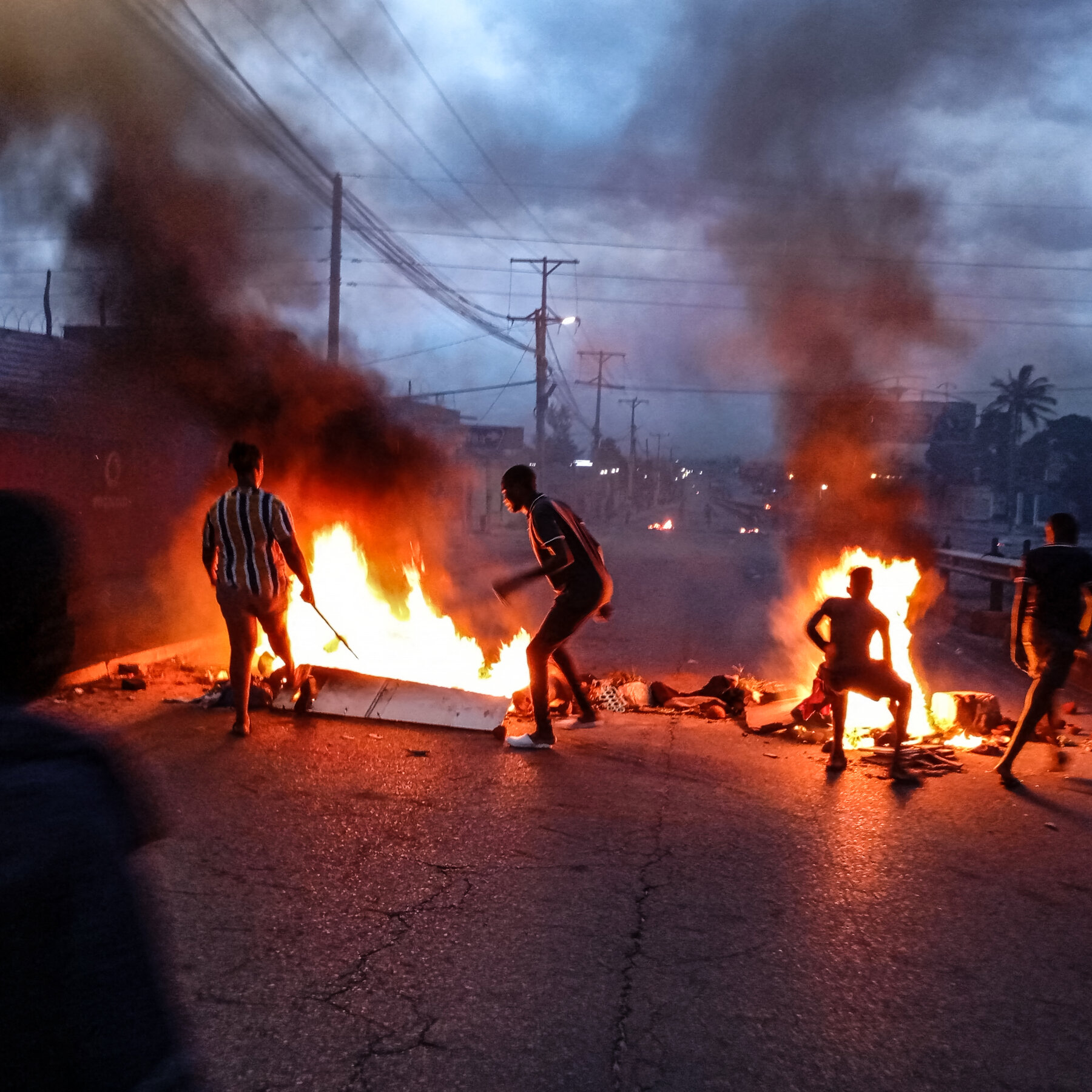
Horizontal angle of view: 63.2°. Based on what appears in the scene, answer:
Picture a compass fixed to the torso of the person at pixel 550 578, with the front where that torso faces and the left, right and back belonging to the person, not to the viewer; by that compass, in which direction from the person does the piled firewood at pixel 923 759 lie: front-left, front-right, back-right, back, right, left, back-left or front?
back

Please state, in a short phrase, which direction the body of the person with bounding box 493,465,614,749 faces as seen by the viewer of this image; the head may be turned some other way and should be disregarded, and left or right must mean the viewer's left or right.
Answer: facing to the left of the viewer

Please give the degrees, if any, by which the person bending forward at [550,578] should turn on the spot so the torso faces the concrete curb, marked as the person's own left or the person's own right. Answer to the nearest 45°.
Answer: approximately 45° to the person's own right

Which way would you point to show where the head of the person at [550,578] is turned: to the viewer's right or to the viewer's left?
to the viewer's left

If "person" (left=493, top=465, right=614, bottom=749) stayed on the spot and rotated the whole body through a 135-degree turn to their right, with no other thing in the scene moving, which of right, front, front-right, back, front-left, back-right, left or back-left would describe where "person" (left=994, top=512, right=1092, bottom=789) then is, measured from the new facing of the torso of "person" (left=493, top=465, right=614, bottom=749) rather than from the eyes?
front-right

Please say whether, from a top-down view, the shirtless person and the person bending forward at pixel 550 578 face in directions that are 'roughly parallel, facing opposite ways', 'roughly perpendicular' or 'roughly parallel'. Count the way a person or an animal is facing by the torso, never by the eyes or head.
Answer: roughly perpendicular

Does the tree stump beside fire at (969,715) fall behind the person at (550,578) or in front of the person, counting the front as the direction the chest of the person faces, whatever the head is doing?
behind

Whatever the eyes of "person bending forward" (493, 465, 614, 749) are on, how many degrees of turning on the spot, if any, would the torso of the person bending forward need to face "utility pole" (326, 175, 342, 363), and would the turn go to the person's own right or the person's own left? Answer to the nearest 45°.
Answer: approximately 90° to the person's own right

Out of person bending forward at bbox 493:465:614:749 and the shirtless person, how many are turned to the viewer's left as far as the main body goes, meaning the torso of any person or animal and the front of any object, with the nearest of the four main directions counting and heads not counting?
1

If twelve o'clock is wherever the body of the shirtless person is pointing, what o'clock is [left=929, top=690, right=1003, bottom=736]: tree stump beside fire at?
The tree stump beside fire is roughly at 7 o'clock from the shirtless person.
